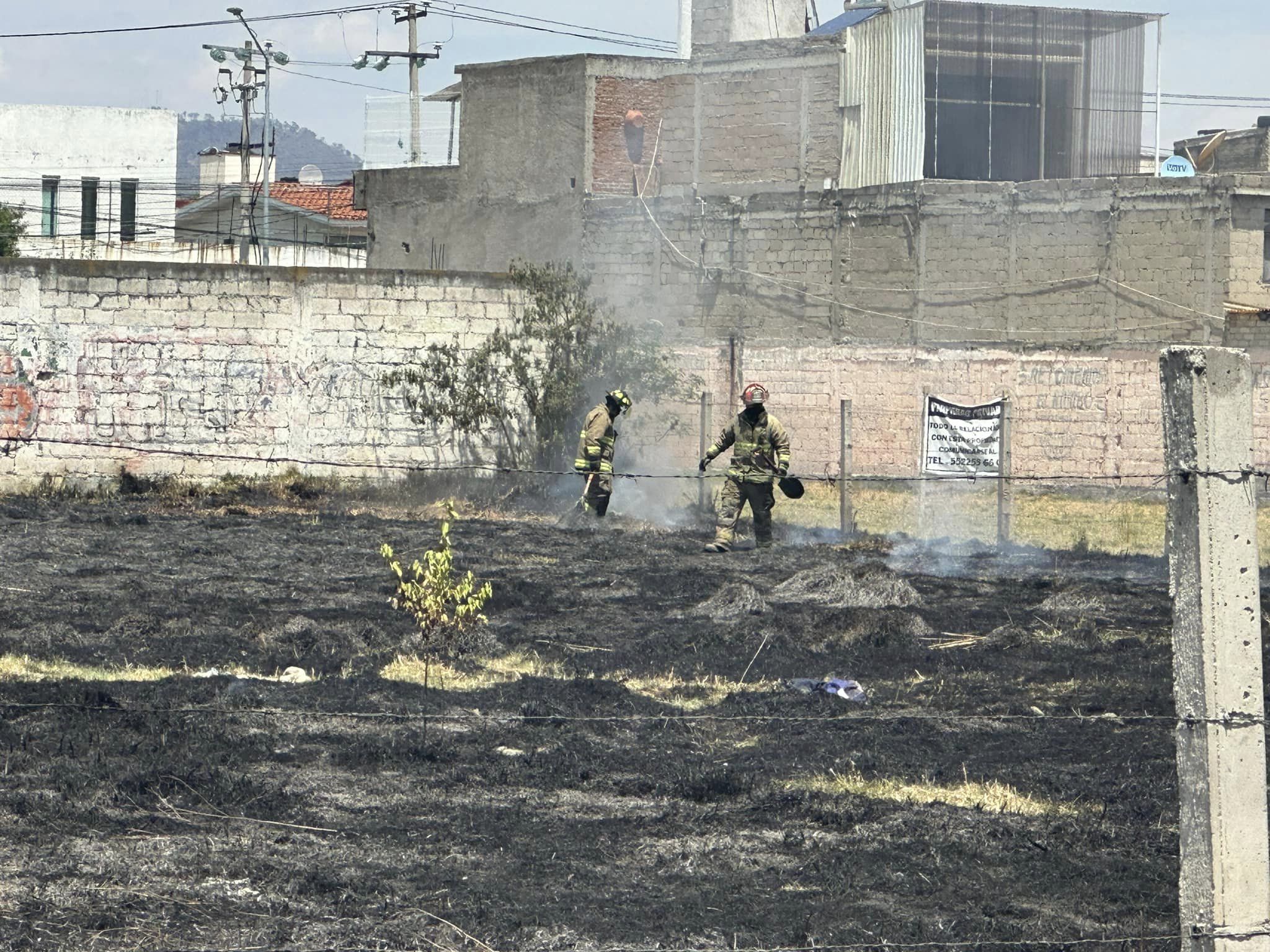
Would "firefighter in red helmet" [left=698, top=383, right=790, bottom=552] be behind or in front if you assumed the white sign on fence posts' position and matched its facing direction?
in front

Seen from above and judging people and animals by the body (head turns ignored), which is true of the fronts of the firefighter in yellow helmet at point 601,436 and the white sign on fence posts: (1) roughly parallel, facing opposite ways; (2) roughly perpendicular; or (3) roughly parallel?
roughly perpendicular

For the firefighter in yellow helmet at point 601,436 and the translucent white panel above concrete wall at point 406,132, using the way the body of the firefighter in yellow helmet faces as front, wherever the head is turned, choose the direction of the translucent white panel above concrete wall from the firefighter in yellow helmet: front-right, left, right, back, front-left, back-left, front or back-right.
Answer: left

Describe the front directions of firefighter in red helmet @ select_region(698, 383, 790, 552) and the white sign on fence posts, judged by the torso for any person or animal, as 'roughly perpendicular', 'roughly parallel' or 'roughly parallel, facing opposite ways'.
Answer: roughly parallel

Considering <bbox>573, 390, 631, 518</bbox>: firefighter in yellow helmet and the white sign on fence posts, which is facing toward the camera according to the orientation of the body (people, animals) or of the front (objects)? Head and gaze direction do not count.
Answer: the white sign on fence posts

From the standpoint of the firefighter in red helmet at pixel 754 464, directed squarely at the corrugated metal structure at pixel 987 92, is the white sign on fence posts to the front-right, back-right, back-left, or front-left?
front-right

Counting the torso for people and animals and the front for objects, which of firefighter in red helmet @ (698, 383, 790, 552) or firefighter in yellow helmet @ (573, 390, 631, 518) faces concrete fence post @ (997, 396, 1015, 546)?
firefighter in yellow helmet @ (573, 390, 631, 518)

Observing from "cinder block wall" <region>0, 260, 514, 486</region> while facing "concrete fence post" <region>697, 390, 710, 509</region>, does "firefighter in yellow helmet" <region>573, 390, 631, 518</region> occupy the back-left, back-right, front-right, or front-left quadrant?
front-right

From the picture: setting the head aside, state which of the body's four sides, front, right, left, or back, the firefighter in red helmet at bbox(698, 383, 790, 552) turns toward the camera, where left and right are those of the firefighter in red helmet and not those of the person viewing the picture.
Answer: front

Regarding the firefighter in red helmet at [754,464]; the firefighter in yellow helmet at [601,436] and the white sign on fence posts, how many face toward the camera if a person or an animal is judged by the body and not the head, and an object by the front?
2

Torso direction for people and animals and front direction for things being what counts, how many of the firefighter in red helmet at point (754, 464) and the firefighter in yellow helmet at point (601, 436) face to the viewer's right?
1
